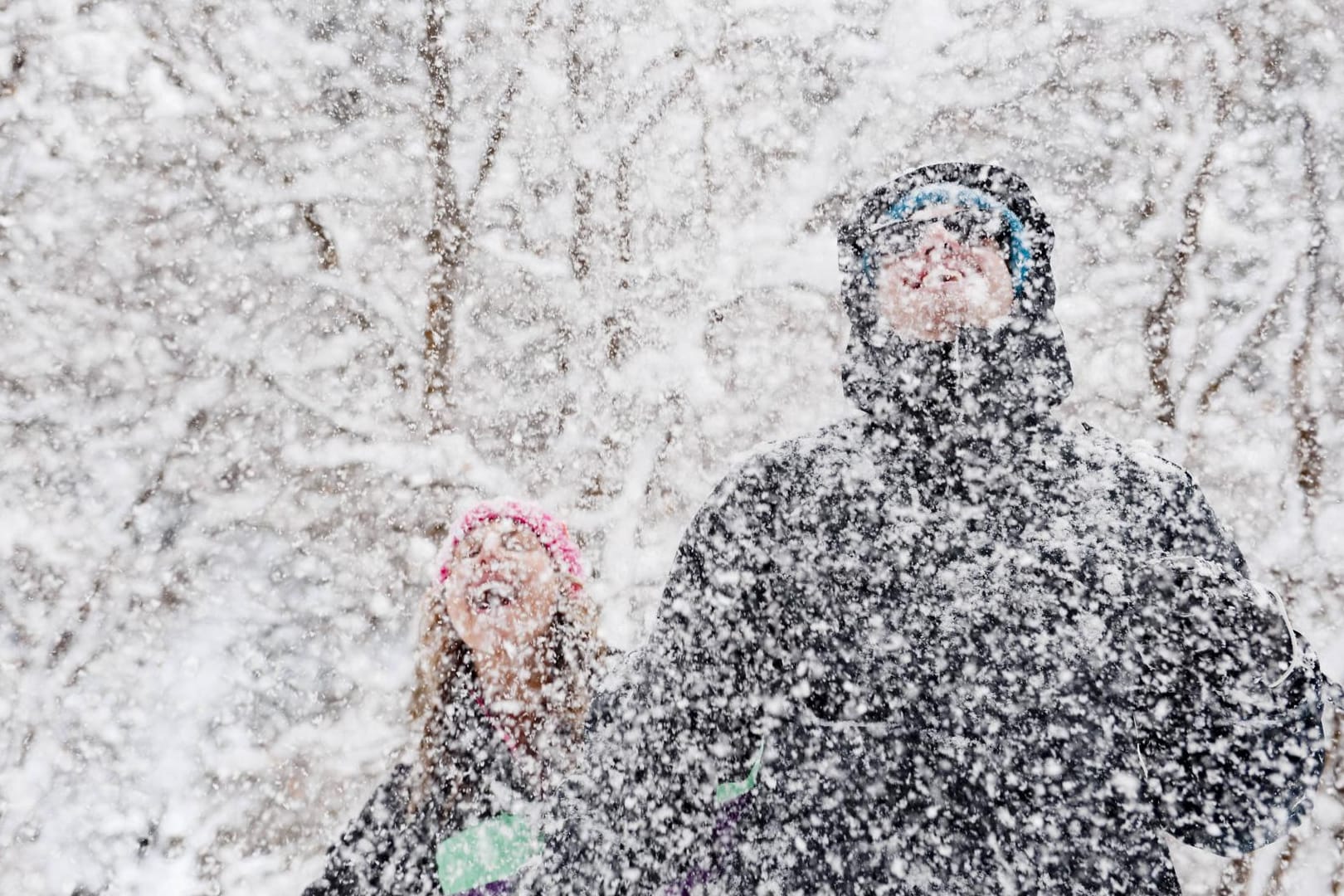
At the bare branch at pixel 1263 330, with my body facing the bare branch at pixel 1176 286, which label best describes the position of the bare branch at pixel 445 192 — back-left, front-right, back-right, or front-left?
front-left

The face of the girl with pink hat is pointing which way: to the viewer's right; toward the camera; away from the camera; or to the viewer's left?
toward the camera

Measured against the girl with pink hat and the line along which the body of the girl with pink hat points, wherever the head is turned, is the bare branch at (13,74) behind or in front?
behind

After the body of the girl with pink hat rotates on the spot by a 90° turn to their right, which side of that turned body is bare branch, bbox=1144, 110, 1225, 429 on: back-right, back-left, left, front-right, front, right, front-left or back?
back-right

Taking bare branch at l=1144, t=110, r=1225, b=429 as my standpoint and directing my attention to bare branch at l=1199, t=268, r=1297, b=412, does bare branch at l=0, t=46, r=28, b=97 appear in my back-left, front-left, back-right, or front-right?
back-right

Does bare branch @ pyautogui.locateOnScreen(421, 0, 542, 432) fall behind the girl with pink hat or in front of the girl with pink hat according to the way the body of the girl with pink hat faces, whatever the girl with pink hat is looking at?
behind

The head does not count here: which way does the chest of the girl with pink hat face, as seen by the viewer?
toward the camera

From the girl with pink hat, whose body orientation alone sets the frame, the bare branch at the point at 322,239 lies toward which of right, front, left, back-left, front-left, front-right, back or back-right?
back

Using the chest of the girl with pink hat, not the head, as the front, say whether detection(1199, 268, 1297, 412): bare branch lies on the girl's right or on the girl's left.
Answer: on the girl's left
